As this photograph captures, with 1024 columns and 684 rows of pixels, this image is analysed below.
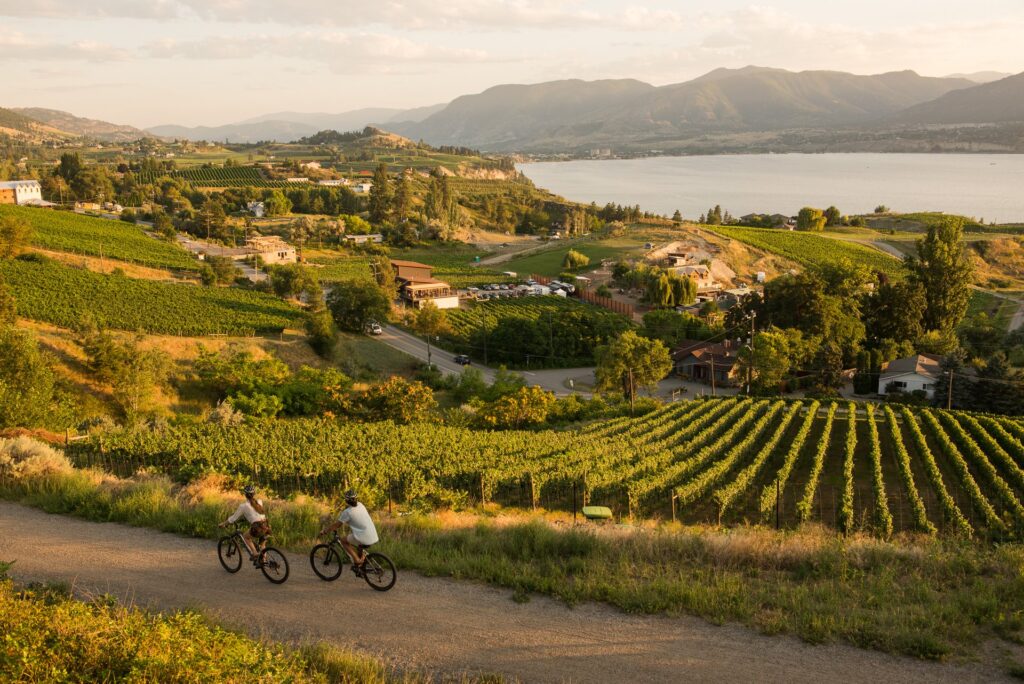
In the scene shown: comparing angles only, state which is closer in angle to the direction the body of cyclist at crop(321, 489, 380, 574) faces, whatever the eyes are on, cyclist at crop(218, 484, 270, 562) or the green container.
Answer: the cyclist

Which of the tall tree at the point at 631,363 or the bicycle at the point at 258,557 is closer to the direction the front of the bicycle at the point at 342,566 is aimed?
the bicycle

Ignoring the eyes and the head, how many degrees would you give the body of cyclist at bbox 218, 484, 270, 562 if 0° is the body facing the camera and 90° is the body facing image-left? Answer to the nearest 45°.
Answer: approximately 135°

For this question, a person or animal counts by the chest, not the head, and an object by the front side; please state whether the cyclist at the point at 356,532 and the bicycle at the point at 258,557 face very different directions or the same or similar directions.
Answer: same or similar directions

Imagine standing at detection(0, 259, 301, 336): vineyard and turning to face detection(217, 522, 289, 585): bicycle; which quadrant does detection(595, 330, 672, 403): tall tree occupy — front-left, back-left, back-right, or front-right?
front-left

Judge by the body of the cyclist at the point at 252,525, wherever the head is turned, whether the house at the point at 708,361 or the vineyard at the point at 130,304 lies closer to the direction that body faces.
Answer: the vineyard

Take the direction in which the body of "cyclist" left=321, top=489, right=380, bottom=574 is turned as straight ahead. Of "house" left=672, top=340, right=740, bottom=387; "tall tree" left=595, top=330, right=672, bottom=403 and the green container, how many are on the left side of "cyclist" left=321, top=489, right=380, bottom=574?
0

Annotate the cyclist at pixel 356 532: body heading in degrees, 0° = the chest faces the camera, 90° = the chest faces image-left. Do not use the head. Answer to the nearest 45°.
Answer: approximately 135°

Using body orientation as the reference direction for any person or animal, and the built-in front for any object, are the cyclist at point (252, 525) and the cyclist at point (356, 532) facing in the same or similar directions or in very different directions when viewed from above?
same or similar directions

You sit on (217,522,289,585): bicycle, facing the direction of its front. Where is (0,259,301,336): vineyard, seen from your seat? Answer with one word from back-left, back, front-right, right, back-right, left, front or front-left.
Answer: front-right

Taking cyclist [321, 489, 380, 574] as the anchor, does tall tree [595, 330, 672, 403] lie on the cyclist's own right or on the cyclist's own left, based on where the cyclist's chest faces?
on the cyclist's own right

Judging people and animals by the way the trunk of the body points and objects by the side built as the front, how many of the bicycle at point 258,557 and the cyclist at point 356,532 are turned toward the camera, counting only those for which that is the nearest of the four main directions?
0

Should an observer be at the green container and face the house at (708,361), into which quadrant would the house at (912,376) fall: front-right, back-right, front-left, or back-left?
front-right
